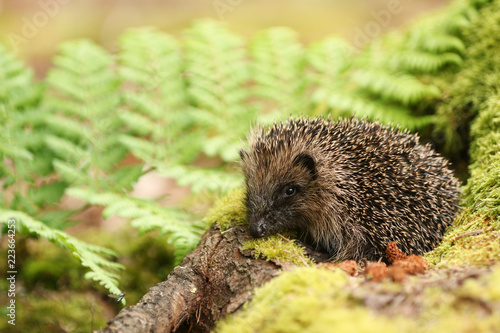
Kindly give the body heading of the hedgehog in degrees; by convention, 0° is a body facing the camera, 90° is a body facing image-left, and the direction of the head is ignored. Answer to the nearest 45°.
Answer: approximately 45°

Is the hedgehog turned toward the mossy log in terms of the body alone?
yes
